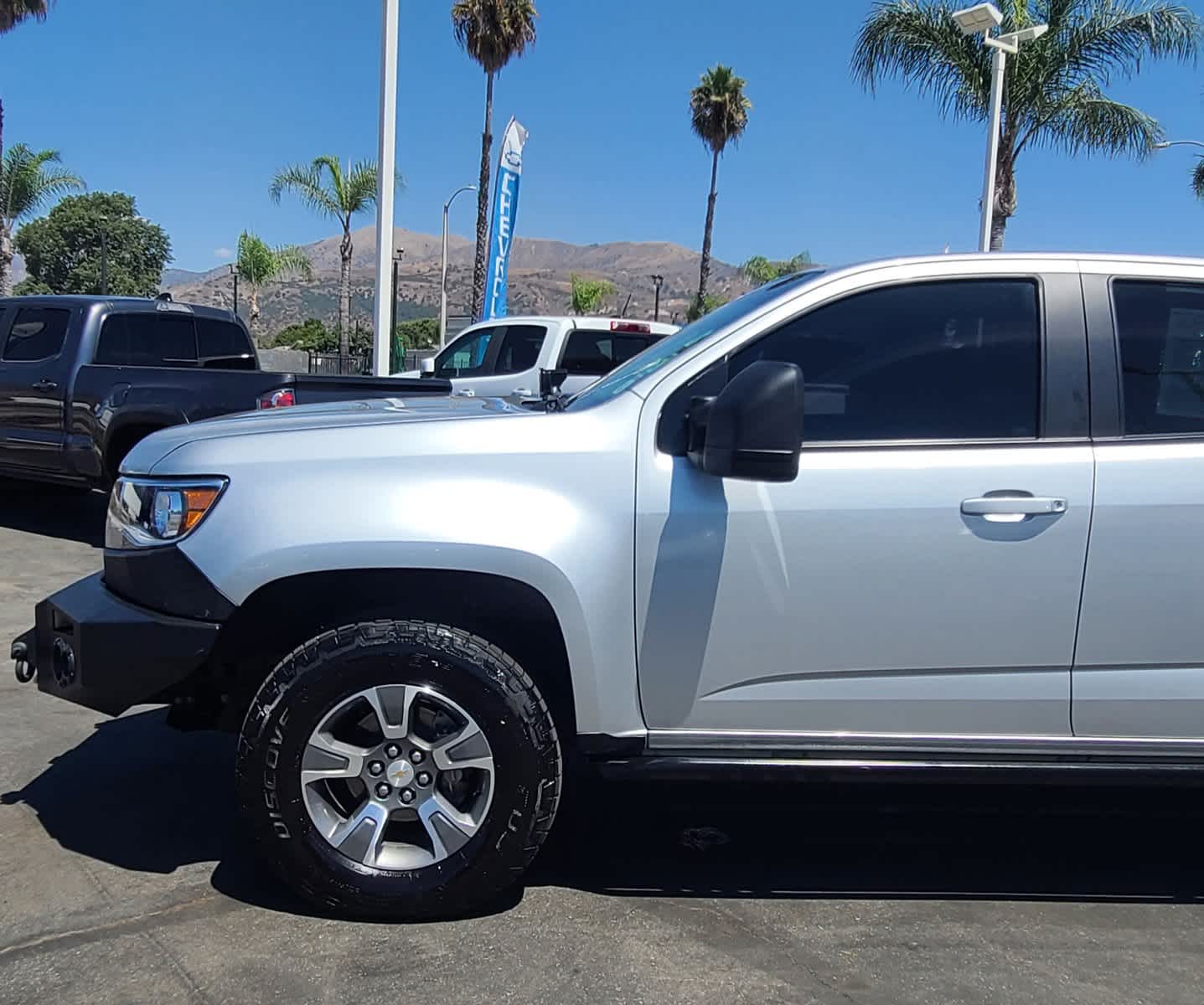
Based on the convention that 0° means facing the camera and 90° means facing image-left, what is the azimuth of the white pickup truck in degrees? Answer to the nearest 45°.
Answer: approximately 135°

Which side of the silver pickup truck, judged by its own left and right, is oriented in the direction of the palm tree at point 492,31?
right

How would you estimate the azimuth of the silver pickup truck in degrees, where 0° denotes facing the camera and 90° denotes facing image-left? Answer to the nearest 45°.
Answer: approximately 90°

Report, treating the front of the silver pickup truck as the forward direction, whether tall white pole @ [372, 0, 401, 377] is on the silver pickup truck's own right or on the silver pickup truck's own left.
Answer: on the silver pickup truck's own right

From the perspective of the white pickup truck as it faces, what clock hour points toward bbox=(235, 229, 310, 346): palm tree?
The palm tree is roughly at 1 o'clock from the white pickup truck.

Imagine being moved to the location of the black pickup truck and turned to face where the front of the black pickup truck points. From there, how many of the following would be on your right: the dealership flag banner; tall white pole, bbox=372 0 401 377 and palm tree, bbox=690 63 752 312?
3

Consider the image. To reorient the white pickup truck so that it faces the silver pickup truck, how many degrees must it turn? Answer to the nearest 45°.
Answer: approximately 135° to its left

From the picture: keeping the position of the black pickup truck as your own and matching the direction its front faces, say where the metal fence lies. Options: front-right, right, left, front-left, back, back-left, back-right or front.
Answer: front-right

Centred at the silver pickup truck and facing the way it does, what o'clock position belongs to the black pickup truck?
The black pickup truck is roughly at 2 o'clock from the silver pickup truck.

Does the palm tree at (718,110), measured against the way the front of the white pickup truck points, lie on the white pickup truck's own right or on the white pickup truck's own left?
on the white pickup truck's own right

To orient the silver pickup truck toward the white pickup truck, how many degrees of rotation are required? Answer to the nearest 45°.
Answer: approximately 90° to its right

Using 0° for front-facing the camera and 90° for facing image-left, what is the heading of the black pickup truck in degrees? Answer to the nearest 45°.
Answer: approximately 135°

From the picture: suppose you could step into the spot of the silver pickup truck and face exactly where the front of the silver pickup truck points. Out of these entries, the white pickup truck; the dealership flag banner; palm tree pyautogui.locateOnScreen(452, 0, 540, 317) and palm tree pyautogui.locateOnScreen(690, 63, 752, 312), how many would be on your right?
4
